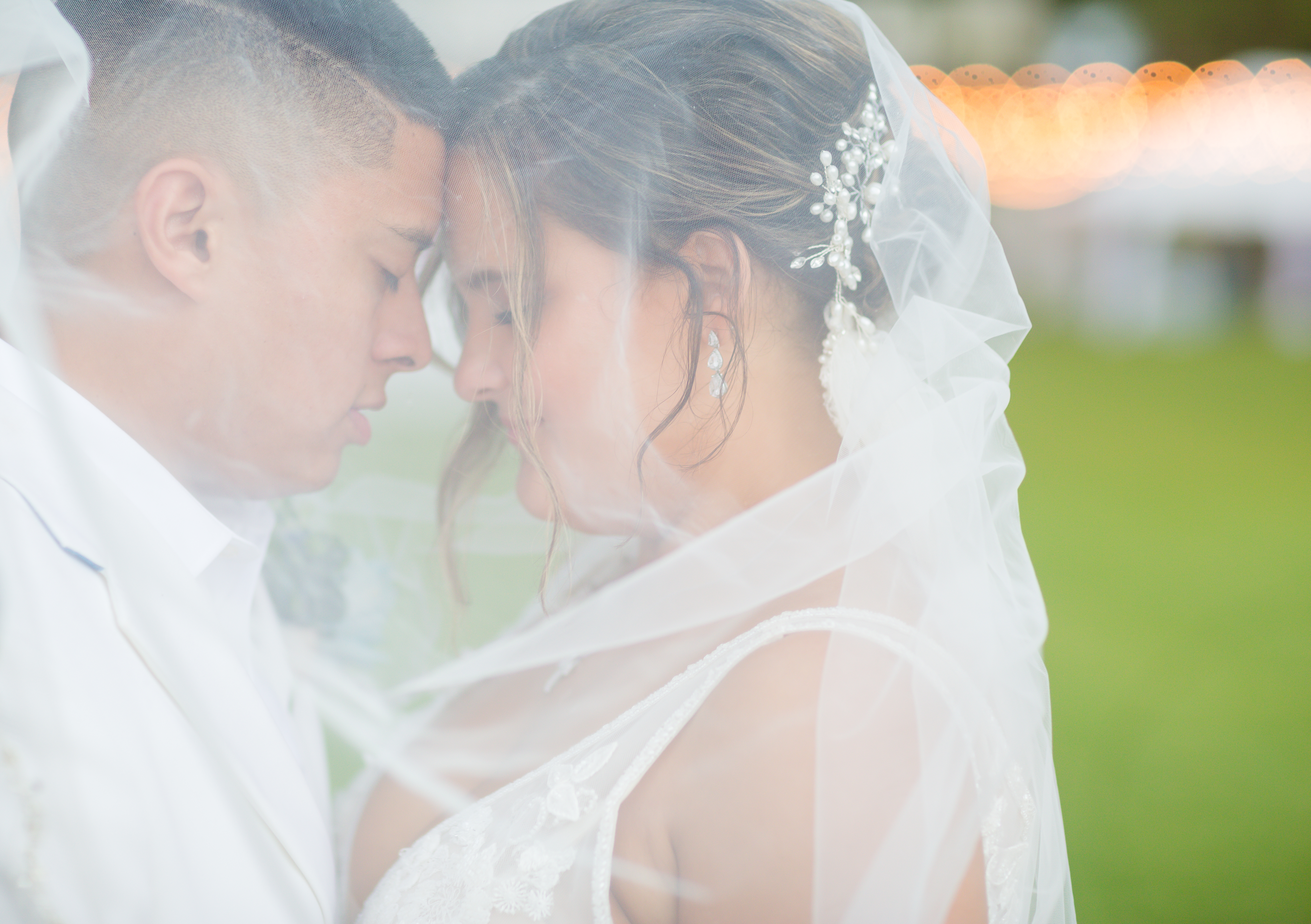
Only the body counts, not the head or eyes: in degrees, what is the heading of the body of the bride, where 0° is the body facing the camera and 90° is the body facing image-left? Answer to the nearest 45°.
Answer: approximately 90°

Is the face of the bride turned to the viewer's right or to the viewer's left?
to the viewer's left

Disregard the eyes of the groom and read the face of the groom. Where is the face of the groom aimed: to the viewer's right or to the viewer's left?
to the viewer's right

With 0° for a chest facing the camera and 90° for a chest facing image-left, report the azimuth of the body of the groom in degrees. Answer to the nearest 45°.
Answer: approximately 270°

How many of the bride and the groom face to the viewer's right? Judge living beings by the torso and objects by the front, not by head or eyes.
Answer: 1
